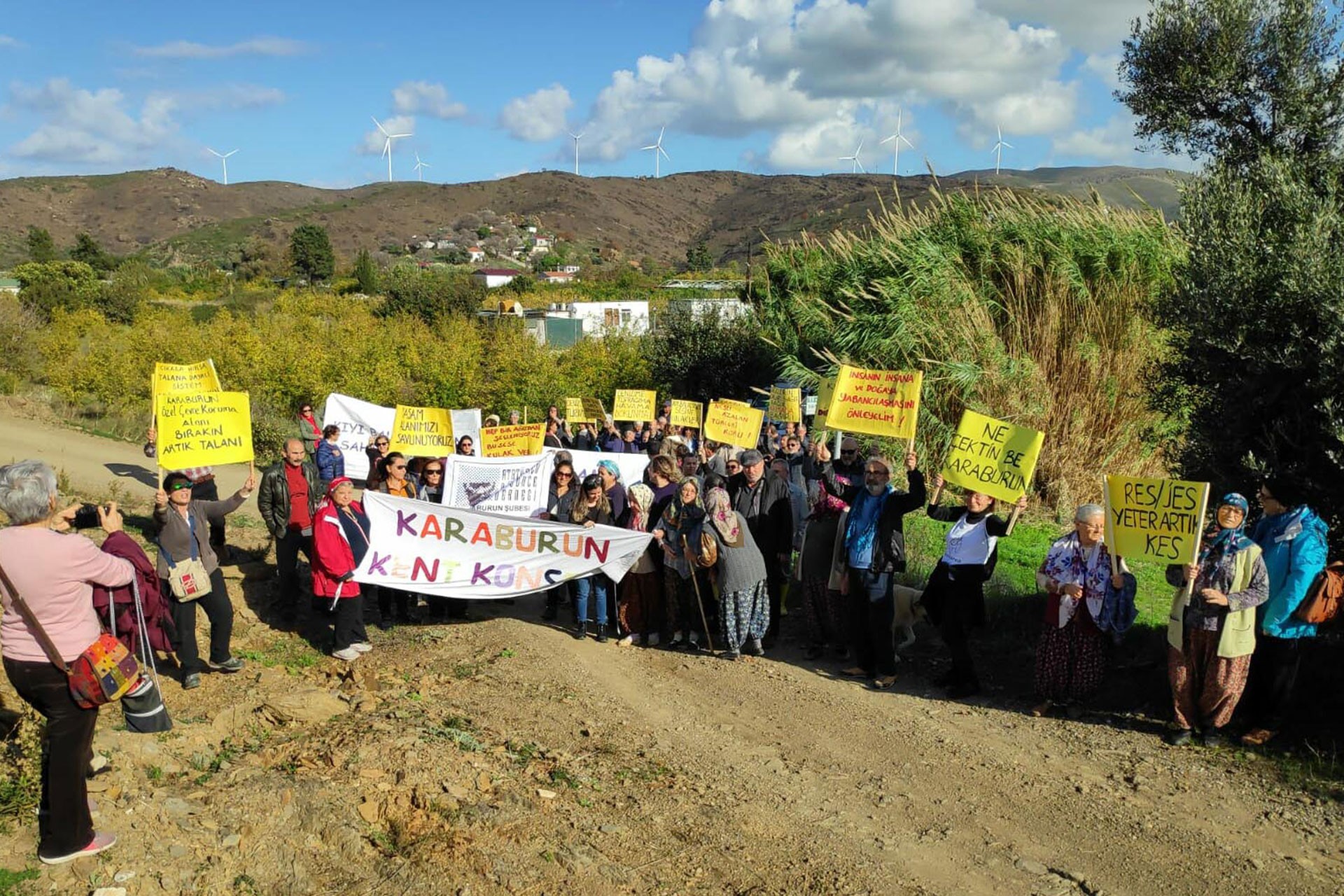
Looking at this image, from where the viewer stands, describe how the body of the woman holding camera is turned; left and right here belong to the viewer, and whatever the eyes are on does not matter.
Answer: facing away from the viewer and to the right of the viewer

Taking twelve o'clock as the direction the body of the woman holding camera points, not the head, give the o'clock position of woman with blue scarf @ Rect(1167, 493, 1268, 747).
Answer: The woman with blue scarf is roughly at 2 o'clock from the woman holding camera.

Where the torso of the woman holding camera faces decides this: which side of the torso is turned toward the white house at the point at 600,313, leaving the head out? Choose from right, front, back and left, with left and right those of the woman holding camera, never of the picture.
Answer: front

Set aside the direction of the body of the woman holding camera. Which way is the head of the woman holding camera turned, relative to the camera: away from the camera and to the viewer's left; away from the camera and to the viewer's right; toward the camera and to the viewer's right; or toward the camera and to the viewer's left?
away from the camera and to the viewer's right
